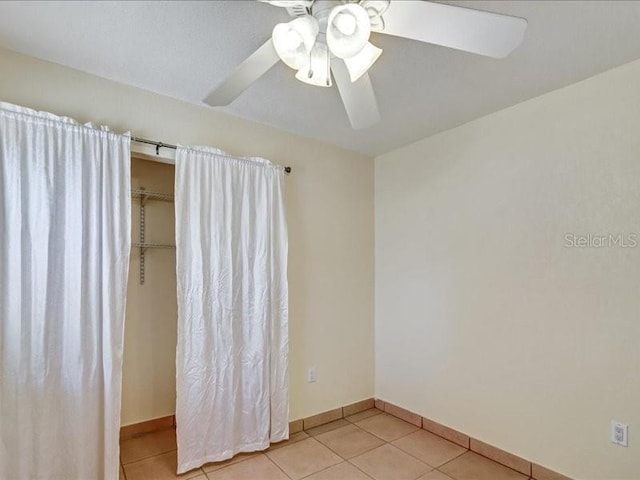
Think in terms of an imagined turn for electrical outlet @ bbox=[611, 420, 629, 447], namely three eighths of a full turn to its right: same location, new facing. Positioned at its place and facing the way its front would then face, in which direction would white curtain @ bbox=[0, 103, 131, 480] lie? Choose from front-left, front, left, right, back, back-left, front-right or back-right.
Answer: back-left

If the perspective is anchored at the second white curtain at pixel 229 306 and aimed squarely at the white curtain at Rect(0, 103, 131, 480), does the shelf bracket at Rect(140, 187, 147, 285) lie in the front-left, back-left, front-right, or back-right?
front-right

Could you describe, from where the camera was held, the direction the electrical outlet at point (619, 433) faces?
facing the viewer and to the left of the viewer

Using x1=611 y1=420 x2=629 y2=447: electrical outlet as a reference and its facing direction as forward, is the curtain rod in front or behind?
in front

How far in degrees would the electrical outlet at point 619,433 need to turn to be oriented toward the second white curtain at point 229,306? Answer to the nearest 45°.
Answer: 0° — it already faces it

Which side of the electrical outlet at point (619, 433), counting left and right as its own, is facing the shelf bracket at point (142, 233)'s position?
front
